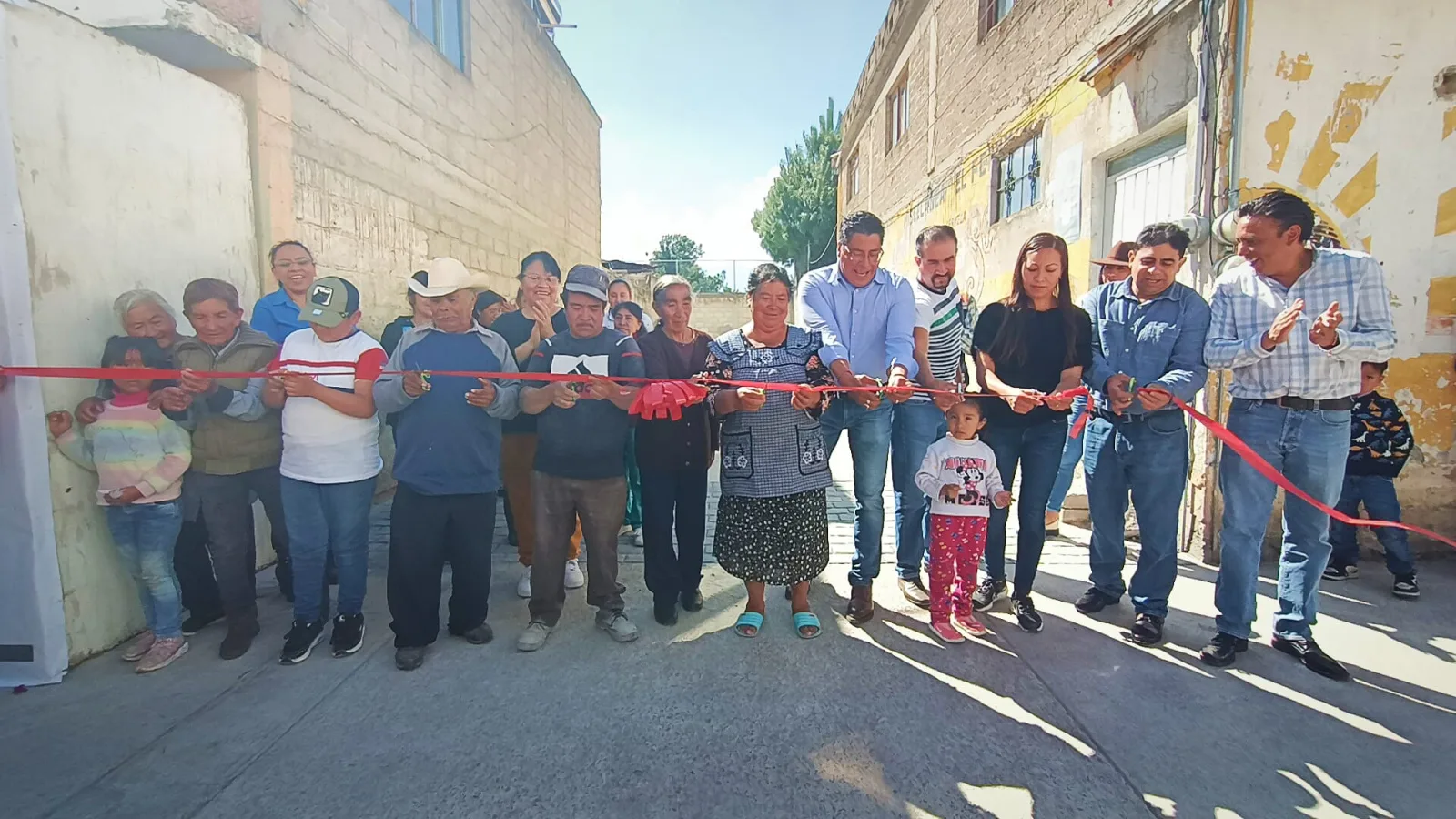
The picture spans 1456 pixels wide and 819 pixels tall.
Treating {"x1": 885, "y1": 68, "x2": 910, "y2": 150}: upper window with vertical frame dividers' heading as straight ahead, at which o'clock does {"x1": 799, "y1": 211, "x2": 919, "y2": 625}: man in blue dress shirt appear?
The man in blue dress shirt is roughly at 9 o'clock from the upper window with vertical frame dividers.

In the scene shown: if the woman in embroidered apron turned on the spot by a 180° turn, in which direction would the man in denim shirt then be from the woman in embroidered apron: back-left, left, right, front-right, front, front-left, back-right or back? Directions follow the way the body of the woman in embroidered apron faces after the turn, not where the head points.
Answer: right

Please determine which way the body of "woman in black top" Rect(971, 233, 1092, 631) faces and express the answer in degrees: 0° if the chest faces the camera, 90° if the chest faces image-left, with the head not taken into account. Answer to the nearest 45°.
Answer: approximately 0°

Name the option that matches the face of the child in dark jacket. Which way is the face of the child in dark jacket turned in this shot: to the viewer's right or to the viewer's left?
to the viewer's left

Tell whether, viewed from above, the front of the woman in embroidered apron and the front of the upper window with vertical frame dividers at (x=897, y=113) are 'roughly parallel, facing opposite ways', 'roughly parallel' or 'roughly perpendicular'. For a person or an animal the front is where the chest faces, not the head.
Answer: roughly perpendicular

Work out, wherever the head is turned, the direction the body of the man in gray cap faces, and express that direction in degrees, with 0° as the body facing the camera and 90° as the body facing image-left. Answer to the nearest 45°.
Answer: approximately 0°

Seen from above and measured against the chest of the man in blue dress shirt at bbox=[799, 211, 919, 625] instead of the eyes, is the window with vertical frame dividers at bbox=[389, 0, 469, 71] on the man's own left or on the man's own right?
on the man's own right

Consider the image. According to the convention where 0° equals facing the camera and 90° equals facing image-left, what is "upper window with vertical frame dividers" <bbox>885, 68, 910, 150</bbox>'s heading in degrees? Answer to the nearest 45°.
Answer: approximately 90°

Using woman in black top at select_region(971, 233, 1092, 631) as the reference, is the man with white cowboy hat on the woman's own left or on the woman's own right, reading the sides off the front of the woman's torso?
on the woman's own right

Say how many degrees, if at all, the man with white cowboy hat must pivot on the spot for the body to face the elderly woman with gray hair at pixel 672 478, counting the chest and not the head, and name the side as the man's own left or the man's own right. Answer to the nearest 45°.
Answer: approximately 90° to the man's own left
